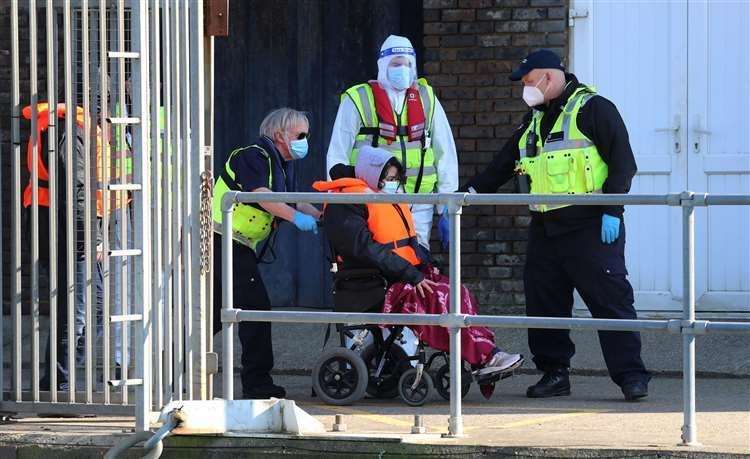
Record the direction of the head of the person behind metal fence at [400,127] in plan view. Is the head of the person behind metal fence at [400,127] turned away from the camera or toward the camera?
toward the camera

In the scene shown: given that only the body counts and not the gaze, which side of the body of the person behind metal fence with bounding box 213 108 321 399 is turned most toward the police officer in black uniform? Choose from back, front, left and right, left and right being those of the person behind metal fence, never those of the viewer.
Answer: front

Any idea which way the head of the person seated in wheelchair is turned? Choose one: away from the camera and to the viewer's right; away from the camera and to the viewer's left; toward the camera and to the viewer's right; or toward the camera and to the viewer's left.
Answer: toward the camera and to the viewer's right

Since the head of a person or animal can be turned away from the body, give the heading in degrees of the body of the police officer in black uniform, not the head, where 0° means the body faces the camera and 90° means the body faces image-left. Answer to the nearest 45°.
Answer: approximately 45°

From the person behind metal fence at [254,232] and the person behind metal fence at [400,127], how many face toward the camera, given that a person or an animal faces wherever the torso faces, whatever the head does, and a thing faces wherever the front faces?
1

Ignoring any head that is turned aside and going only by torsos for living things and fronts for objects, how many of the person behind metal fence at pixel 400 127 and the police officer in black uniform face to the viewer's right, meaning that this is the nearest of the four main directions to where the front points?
0

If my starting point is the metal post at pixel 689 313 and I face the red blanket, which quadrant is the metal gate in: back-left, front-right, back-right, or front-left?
front-left

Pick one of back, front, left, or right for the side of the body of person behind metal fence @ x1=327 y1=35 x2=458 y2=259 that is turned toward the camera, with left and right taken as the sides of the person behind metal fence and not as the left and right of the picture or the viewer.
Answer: front

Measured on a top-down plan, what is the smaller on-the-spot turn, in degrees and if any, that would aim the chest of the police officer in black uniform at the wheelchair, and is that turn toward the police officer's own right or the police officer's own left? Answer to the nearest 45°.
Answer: approximately 45° to the police officer's own right

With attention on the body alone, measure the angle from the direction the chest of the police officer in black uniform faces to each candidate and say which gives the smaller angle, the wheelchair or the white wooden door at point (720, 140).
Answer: the wheelchair

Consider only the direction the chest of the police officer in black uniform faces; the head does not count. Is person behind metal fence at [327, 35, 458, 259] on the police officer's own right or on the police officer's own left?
on the police officer's own right

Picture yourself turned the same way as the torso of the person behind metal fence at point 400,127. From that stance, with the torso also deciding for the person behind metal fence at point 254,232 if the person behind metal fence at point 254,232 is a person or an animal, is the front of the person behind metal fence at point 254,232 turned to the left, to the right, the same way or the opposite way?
to the left

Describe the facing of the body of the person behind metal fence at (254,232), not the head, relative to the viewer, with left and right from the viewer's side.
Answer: facing to the right of the viewer
